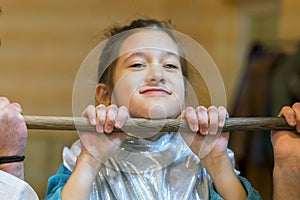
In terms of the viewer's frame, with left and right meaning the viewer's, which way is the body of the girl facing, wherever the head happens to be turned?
facing the viewer

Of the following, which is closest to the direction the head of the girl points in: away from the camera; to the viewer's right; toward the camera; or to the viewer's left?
toward the camera
